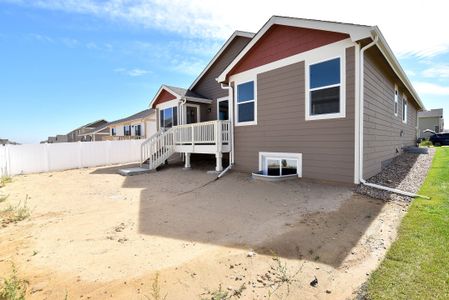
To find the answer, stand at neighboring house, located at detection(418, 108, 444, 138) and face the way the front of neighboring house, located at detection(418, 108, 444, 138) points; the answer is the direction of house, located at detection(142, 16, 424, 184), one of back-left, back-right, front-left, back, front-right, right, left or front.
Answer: front

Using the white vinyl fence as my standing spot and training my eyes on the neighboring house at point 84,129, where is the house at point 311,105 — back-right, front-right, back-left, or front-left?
back-right

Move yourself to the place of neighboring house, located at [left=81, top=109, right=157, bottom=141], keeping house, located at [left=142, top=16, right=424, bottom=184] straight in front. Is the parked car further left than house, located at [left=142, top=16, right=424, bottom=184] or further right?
left

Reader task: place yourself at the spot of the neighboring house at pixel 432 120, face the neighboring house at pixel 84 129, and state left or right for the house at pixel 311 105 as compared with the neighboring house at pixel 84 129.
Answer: left

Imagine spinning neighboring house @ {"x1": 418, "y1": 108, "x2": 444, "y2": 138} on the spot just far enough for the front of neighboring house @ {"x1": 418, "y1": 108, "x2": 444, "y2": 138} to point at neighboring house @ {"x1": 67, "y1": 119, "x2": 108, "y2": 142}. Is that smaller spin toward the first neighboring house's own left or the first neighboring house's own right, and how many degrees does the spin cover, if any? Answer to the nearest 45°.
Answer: approximately 45° to the first neighboring house's own right

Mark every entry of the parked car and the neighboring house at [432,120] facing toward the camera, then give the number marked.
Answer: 1
